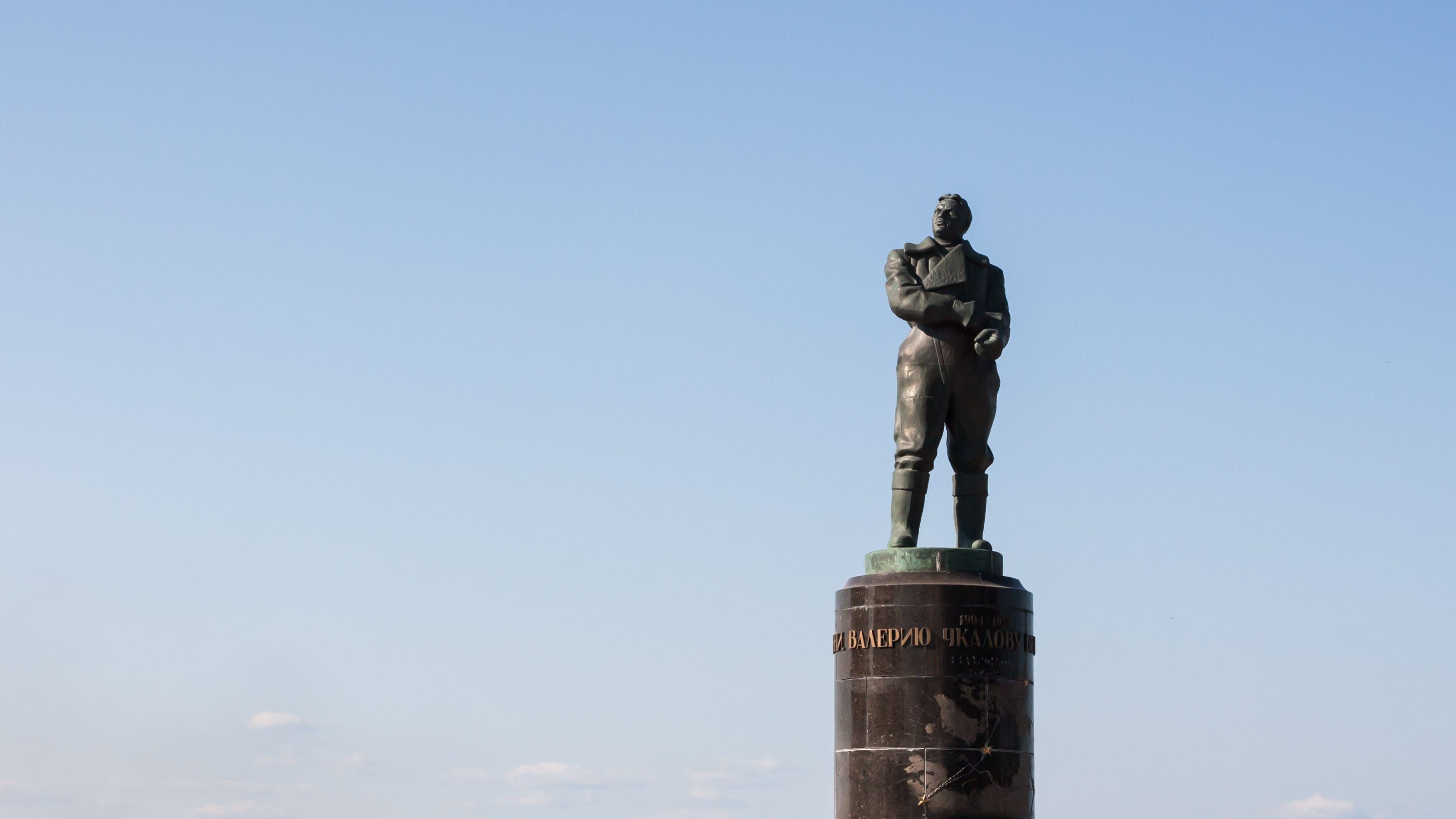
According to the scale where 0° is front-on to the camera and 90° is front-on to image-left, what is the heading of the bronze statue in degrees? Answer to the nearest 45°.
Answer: approximately 0°
